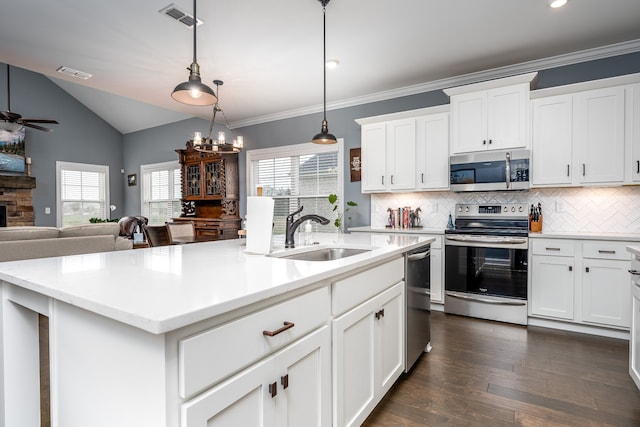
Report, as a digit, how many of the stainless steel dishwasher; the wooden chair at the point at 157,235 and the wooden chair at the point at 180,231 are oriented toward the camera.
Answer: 0

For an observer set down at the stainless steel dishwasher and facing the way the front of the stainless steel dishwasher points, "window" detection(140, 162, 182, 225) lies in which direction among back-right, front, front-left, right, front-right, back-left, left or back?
back-left

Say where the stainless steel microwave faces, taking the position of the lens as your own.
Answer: facing the viewer

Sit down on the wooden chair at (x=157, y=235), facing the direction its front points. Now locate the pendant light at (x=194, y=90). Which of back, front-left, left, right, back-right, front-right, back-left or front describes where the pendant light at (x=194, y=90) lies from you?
back-right

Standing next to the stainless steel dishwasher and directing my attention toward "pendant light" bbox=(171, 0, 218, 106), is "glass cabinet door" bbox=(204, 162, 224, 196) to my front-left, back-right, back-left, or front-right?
front-right

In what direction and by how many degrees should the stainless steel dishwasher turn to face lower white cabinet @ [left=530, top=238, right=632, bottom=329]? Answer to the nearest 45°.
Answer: approximately 45° to its left

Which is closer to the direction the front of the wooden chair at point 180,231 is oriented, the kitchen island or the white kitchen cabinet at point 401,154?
the white kitchen cabinet

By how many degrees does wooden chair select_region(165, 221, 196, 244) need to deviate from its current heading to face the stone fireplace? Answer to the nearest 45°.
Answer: approximately 90° to its left

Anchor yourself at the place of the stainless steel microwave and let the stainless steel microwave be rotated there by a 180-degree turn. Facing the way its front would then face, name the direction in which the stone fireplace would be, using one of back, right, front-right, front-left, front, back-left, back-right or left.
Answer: left

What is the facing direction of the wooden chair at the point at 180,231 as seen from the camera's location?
facing away from the viewer and to the right of the viewer

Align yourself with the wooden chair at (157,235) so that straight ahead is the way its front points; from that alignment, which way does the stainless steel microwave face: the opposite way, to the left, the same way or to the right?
the opposite way

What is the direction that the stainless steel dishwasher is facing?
to the viewer's right

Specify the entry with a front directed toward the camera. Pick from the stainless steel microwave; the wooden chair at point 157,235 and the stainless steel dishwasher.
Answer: the stainless steel microwave

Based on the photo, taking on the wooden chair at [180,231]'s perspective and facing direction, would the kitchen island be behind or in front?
behind

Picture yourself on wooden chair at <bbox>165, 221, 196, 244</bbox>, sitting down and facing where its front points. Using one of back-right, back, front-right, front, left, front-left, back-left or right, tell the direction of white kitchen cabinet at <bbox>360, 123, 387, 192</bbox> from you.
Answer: right

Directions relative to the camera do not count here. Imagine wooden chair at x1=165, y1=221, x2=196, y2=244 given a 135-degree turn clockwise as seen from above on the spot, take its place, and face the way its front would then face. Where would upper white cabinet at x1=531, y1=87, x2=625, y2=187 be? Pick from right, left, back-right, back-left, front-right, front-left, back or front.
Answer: front-left

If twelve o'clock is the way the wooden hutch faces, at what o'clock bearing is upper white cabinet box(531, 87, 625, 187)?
The upper white cabinet is roughly at 9 o'clock from the wooden hutch.

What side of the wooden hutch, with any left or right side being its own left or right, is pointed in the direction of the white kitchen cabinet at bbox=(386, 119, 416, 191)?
left
